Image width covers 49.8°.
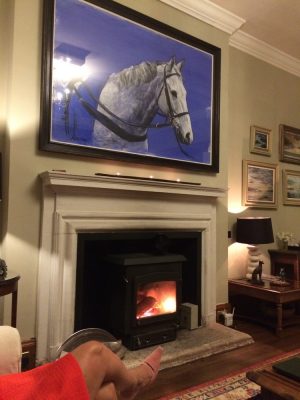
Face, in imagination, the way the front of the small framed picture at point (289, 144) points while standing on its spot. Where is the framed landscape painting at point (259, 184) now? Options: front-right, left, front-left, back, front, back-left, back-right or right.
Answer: right

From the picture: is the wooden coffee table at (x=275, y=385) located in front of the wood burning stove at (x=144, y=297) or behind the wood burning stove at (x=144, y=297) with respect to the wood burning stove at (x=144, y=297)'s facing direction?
in front

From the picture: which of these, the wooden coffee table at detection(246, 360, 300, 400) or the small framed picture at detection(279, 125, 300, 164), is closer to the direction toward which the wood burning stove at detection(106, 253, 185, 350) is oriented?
the wooden coffee table

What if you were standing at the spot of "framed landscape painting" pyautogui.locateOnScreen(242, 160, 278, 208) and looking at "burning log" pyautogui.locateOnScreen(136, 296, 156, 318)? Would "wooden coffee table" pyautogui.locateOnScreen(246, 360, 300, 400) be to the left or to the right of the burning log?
left

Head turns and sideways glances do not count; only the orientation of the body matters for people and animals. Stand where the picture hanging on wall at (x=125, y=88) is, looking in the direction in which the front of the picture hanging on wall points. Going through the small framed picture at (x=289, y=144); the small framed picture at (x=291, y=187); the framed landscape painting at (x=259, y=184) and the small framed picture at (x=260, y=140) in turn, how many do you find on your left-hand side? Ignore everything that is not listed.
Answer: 4

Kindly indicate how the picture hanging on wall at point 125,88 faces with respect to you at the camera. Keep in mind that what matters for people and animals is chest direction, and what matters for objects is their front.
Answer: facing the viewer and to the right of the viewer

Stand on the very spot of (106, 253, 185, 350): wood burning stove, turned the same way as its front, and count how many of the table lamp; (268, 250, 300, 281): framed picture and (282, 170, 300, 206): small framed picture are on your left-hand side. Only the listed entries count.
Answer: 3

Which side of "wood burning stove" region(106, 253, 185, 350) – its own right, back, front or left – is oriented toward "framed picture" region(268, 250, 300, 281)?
left
